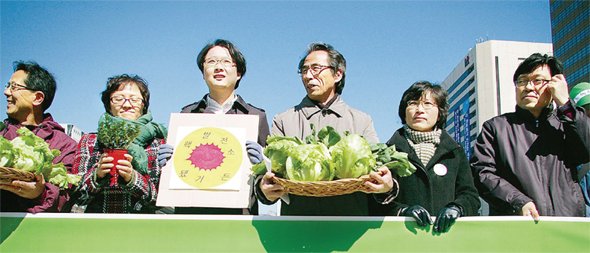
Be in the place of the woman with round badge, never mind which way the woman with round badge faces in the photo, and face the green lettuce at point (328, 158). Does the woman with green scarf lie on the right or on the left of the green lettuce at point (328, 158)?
right

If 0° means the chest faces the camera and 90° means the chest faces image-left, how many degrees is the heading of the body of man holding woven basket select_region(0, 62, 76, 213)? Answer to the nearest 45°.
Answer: approximately 45°

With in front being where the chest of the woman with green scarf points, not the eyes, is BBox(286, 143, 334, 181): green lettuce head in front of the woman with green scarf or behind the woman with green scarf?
in front

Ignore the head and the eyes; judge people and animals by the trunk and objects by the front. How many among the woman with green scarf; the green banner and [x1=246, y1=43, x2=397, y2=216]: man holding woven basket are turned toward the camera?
3

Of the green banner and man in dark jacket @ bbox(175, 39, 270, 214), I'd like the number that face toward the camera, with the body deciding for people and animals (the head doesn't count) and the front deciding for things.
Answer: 2

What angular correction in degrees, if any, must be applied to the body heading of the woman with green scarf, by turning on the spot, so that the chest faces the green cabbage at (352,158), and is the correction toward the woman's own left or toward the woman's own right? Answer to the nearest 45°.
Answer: approximately 45° to the woman's own left

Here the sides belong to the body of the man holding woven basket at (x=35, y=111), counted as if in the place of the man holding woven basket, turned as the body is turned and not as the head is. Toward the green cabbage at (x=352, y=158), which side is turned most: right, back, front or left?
left

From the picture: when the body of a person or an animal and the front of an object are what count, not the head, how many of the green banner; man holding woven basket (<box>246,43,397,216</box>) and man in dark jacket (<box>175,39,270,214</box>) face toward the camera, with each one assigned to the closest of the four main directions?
3

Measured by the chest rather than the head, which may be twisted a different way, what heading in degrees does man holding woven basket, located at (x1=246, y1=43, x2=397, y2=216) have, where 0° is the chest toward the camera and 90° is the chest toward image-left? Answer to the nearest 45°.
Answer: approximately 0°

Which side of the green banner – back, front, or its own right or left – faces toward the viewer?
front

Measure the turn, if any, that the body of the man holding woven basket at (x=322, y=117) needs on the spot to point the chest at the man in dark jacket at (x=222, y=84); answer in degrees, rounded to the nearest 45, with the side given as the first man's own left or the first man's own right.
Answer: approximately 90° to the first man's own right
